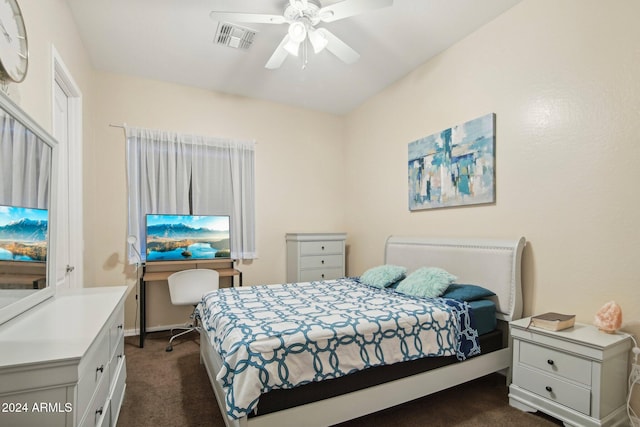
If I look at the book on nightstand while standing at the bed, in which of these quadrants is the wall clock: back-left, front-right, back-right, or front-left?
back-right

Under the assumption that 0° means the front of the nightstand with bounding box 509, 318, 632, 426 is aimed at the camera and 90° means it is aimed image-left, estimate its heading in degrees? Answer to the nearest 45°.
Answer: approximately 45°

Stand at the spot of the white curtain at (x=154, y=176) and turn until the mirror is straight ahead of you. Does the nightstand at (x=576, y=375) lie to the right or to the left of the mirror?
left

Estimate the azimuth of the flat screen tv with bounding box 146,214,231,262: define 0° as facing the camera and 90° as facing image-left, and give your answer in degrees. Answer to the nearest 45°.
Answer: approximately 0°

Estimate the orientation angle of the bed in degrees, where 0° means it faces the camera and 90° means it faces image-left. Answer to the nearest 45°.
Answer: approximately 45°

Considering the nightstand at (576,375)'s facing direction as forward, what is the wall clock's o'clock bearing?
The wall clock is roughly at 12 o'clock from the nightstand.

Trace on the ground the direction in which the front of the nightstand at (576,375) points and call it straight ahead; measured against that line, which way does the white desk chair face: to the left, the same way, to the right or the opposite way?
to the right

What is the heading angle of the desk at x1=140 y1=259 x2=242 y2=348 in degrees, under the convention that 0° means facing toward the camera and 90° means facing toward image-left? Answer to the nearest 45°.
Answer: approximately 0°

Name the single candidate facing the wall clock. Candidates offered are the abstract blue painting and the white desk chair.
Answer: the abstract blue painting

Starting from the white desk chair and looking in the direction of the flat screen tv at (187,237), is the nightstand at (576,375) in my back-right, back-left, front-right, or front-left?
back-right

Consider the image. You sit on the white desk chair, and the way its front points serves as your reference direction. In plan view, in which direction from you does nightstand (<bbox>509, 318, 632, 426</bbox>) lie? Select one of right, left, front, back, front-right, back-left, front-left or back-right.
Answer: back-right

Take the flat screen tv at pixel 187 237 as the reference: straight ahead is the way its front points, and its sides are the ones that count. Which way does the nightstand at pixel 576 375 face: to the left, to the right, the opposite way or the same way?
to the right
